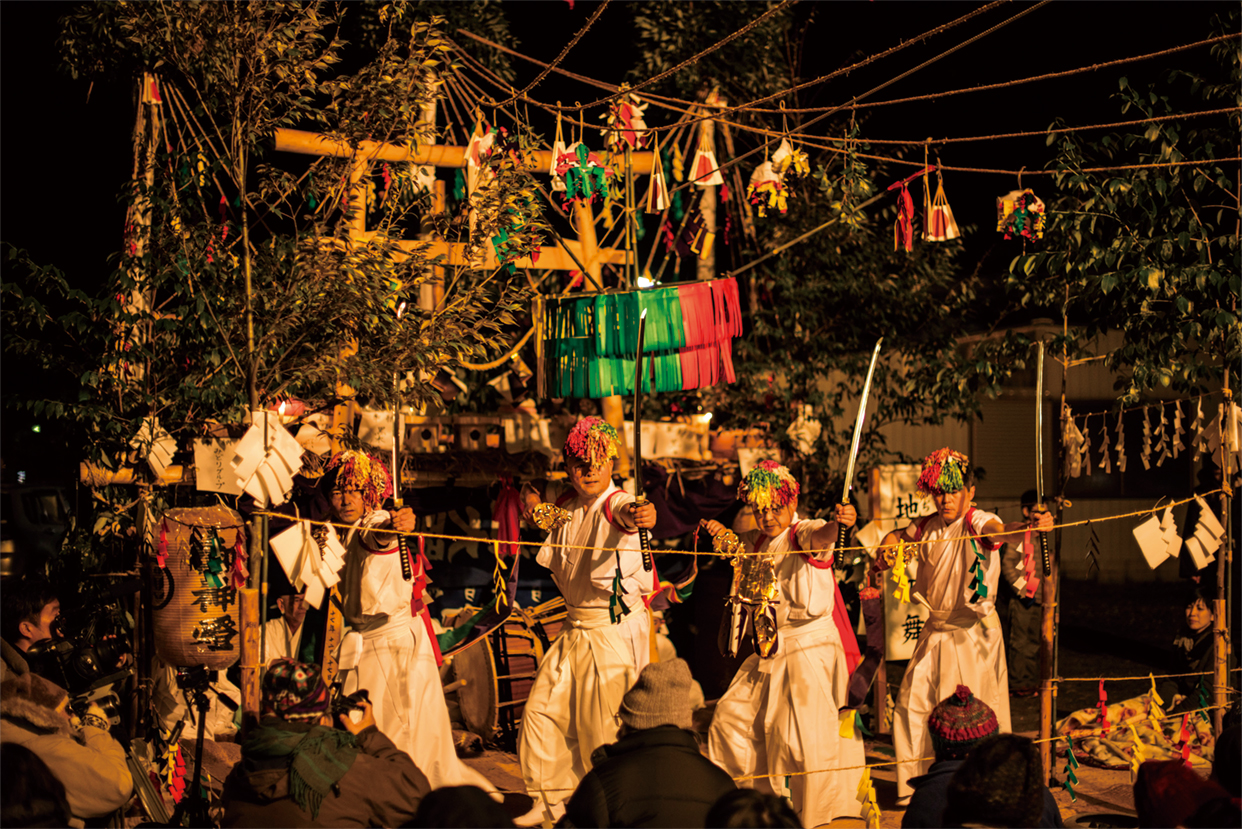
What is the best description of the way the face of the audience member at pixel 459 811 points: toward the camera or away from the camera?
away from the camera

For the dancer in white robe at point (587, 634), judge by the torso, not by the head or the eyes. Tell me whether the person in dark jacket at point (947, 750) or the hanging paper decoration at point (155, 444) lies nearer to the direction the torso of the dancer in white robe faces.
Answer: the person in dark jacket

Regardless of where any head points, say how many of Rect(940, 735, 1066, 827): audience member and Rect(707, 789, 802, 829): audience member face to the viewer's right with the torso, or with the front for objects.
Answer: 0

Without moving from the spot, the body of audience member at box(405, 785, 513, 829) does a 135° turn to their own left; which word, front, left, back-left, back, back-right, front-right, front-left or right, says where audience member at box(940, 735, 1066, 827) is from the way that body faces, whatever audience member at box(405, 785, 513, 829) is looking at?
back-left

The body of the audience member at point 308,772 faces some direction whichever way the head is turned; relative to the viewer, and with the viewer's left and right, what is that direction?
facing away from the viewer

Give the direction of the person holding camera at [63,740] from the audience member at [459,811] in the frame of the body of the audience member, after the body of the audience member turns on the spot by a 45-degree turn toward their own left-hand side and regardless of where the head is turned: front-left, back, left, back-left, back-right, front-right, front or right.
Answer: front

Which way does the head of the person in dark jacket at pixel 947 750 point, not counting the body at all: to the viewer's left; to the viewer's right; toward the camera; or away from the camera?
away from the camera

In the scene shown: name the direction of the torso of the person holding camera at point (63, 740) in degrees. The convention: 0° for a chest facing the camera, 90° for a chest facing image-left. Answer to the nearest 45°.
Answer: approximately 270°

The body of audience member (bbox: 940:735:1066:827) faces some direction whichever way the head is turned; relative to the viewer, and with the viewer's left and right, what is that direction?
facing away from the viewer

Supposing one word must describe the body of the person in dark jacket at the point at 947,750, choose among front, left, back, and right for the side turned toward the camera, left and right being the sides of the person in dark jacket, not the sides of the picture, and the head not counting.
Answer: back

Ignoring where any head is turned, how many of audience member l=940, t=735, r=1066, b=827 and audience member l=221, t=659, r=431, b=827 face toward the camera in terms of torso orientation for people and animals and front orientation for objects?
0

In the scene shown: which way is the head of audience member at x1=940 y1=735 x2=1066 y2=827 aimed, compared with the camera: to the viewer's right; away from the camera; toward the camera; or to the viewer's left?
away from the camera

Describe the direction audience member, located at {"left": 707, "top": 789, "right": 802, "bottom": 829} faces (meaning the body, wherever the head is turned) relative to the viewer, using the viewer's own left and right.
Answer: facing away from the viewer

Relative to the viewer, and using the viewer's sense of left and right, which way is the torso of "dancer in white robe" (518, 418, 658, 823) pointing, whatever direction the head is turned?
facing the viewer

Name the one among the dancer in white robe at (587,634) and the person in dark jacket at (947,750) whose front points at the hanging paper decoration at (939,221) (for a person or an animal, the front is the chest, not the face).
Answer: the person in dark jacket

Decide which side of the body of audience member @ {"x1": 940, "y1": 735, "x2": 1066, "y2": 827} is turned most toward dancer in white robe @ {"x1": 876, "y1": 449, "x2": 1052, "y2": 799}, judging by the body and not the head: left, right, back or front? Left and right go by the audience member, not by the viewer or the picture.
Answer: front
